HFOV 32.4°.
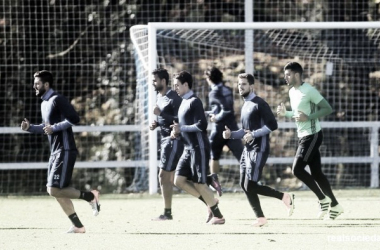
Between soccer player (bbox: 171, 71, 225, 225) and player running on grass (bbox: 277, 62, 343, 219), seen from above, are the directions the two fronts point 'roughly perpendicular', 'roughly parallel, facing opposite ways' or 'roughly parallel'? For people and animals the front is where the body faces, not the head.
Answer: roughly parallel

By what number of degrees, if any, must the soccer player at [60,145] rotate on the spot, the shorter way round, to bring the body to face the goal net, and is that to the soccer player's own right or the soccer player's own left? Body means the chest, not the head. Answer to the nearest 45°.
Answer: approximately 135° to the soccer player's own right

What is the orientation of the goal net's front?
toward the camera

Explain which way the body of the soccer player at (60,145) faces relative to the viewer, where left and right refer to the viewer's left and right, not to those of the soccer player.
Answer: facing to the left of the viewer

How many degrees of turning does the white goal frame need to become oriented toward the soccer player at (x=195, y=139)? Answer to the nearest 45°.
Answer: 0° — it already faces them

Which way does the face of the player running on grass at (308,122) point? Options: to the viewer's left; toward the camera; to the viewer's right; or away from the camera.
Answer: to the viewer's left

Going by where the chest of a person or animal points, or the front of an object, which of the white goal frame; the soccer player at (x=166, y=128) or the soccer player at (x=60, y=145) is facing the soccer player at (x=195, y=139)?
the white goal frame

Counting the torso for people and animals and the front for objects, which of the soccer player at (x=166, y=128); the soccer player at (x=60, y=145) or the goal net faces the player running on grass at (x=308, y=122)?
the goal net

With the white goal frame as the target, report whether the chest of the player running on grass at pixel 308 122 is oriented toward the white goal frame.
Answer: no
